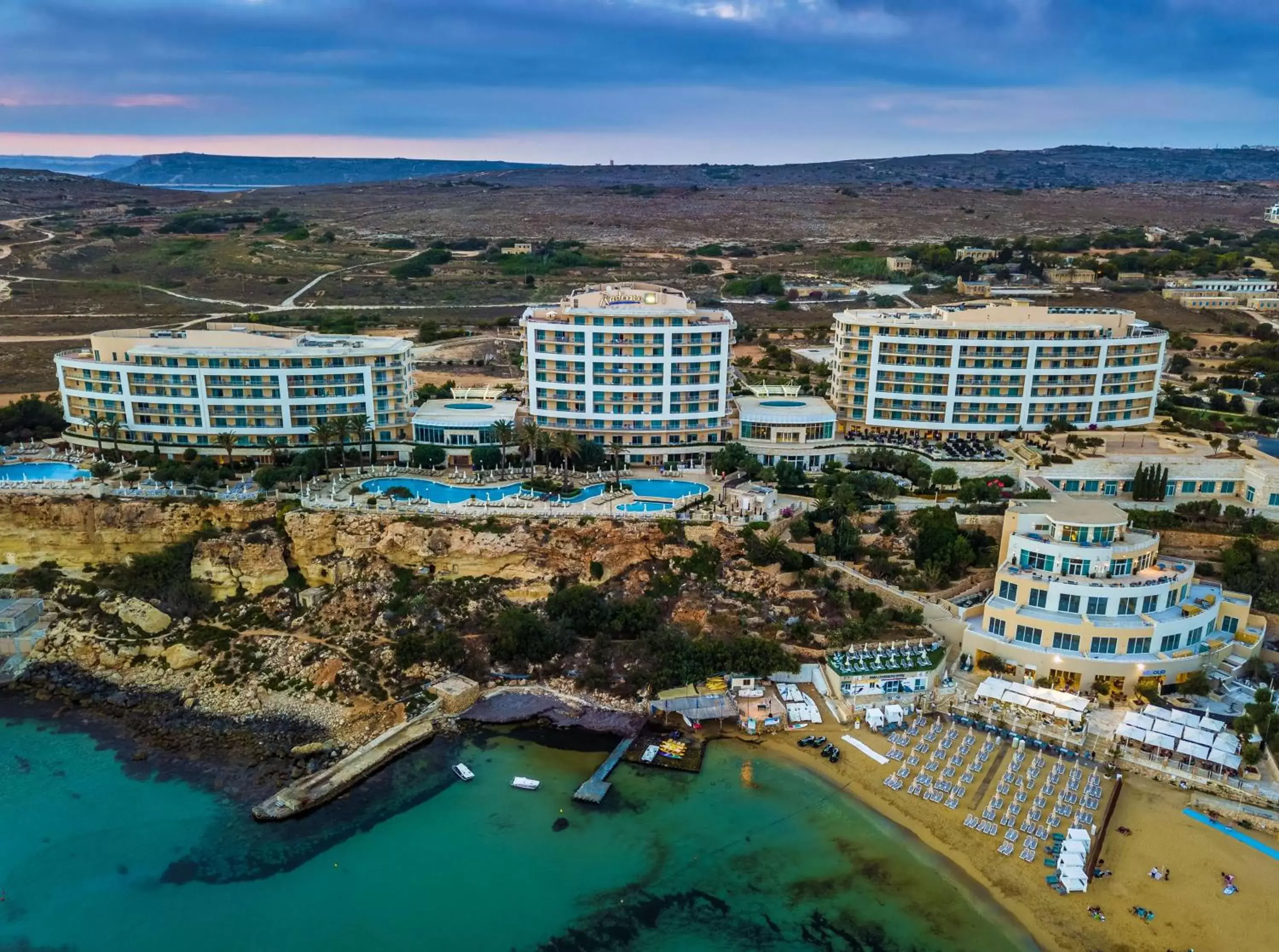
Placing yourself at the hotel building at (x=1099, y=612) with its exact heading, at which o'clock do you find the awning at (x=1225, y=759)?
The awning is roughly at 11 o'clock from the hotel building.

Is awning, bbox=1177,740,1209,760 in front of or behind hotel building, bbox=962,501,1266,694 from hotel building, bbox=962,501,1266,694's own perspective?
in front

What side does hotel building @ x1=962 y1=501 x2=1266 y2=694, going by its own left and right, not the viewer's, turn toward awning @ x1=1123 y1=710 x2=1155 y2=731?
front

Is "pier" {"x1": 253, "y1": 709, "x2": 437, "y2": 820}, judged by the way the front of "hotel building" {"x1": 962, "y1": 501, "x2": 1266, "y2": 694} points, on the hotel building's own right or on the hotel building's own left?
on the hotel building's own right

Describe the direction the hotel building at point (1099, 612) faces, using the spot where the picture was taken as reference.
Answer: facing the viewer
